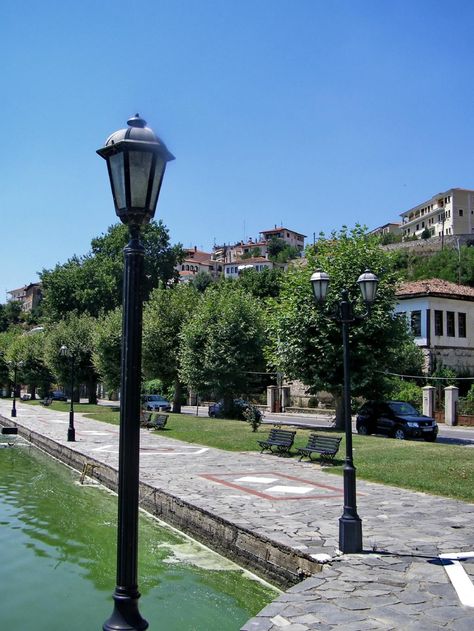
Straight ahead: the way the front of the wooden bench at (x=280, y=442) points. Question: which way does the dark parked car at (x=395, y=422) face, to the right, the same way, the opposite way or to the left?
to the left

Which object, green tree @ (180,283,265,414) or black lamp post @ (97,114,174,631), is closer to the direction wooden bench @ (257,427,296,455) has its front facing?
the black lamp post

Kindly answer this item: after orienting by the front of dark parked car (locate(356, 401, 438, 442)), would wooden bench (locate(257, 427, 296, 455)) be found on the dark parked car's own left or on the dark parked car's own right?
on the dark parked car's own right

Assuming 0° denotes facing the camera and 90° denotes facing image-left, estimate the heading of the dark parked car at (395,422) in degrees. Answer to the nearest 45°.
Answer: approximately 315°

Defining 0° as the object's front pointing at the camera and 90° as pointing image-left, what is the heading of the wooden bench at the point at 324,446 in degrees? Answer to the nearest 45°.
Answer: approximately 45°

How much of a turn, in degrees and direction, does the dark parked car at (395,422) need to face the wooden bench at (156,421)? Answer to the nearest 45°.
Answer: approximately 135° to its right
